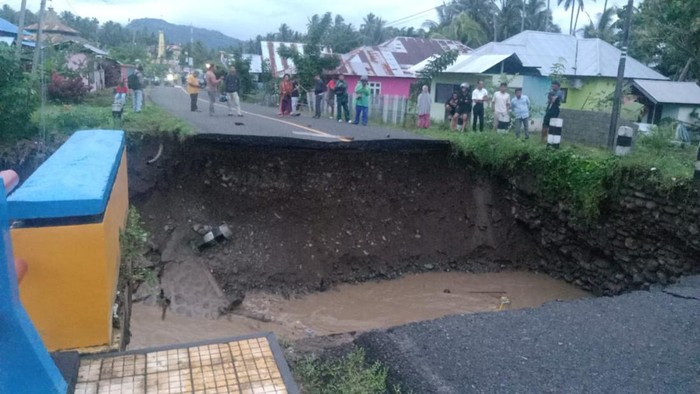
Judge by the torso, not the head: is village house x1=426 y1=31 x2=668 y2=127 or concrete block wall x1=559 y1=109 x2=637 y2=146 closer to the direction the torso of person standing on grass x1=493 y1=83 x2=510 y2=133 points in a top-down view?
the concrete block wall

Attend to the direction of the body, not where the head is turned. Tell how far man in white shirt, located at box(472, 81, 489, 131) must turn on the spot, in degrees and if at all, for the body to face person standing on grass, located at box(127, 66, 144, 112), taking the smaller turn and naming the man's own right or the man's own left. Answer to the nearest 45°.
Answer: approximately 90° to the man's own right

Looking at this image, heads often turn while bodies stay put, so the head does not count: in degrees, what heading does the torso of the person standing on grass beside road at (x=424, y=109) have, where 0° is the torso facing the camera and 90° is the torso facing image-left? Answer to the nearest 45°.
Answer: approximately 0°

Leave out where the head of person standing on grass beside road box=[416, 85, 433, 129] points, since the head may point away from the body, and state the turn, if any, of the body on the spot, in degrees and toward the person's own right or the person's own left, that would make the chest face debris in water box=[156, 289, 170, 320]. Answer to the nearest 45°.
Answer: approximately 45° to the person's own right

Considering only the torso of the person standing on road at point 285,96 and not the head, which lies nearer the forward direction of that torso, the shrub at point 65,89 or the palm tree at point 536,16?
the shrub

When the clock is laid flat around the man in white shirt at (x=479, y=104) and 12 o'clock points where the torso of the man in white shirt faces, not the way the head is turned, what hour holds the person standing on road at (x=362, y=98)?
The person standing on road is roughly at 4 o'clock from the man in white shirt.

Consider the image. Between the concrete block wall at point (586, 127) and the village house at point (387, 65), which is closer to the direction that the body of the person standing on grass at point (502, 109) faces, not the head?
the concrete block wall

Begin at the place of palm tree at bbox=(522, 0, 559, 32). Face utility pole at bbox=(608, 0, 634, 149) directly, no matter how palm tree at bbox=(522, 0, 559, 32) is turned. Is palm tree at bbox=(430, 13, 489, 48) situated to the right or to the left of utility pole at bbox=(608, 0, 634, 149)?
right
